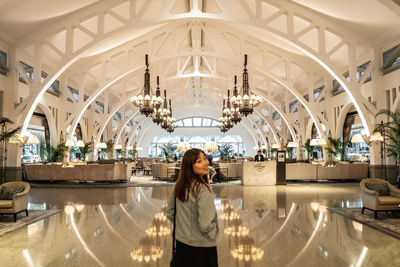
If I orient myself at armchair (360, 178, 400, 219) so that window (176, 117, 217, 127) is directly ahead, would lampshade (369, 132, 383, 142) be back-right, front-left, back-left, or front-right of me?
front-right

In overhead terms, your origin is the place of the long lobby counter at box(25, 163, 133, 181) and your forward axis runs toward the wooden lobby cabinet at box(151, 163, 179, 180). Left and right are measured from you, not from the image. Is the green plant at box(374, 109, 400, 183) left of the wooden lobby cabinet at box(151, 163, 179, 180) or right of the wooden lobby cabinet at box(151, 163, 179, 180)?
right

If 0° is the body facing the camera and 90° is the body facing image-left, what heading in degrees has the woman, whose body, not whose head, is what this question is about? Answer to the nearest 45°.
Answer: approximately 225°

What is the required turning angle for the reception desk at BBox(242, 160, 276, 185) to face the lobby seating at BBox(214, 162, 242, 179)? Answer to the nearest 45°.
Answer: approximately 135° to its right

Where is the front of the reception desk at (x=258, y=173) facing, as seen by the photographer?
facing the viewer

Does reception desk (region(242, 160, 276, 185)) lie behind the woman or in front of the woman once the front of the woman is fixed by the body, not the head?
in front

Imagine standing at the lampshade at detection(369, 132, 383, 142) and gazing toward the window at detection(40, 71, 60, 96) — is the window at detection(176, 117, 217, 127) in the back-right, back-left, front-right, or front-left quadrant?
front-right

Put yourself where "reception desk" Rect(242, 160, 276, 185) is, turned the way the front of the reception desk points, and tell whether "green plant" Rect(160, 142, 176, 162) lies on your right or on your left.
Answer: on your right

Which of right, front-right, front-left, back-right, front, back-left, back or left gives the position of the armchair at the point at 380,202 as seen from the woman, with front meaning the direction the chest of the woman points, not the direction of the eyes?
front
